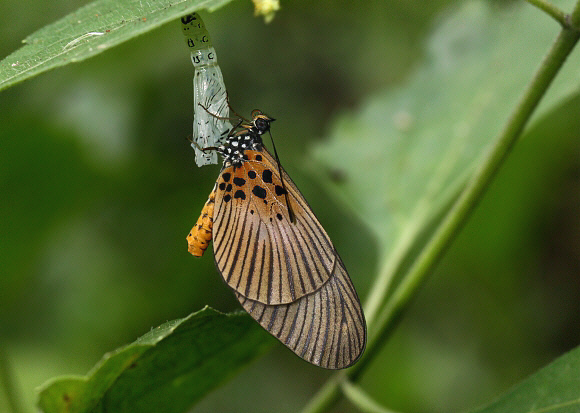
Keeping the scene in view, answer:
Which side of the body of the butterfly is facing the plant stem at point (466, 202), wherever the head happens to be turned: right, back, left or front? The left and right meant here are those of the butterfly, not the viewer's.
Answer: front

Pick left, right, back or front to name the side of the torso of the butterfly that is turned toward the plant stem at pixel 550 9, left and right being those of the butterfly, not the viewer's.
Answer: front

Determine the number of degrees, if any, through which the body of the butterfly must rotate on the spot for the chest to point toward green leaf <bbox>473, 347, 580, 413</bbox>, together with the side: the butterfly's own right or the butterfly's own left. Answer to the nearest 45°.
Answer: approximately 45° to the butterfly's own right

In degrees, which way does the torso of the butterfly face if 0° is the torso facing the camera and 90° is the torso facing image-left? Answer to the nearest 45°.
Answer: approximately 270°

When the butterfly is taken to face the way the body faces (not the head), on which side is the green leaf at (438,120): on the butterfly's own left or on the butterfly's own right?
on the butterfly's own left
